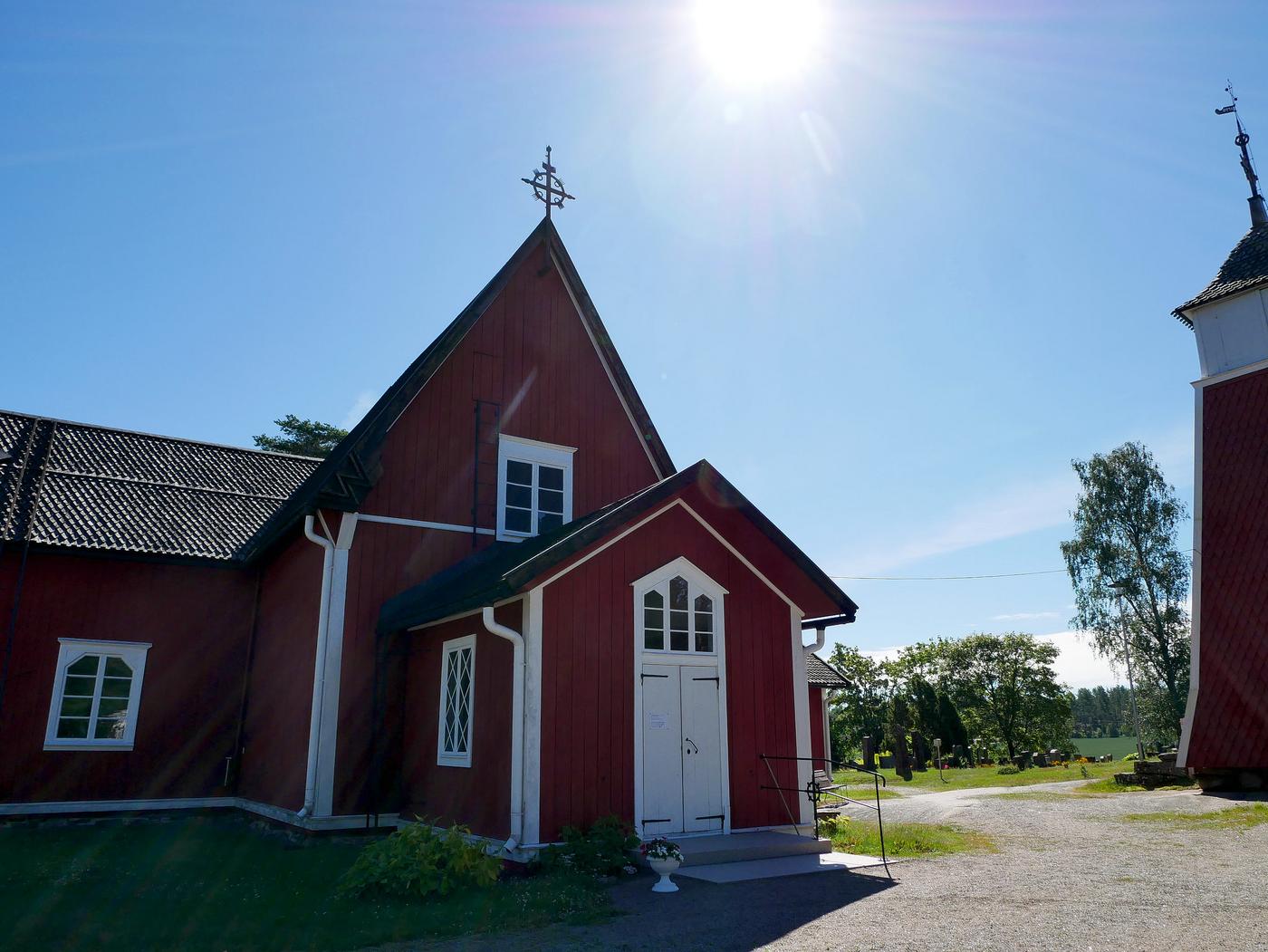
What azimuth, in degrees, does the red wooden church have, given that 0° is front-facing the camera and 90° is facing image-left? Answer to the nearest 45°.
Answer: approximately 315°

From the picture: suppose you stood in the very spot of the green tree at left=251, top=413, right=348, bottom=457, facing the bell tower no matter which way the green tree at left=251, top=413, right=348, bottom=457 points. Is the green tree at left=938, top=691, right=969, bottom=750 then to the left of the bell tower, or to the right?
left

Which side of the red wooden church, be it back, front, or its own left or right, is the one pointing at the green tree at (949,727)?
left

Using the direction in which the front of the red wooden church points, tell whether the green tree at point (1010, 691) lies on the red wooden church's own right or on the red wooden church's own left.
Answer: on the red wooden church's own left

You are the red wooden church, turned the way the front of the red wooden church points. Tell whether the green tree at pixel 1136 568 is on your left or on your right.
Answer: on your left

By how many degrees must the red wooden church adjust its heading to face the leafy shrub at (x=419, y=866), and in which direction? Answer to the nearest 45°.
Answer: approximately 45° to its right

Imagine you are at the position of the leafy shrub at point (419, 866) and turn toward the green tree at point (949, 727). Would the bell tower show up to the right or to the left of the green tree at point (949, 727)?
right

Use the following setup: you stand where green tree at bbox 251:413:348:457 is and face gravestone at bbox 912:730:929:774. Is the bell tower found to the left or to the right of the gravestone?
right

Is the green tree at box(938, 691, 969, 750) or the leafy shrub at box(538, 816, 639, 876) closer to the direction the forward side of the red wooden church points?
the leafy shrub

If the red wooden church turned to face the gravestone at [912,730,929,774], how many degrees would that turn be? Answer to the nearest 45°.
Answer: approximately 90° to its left
